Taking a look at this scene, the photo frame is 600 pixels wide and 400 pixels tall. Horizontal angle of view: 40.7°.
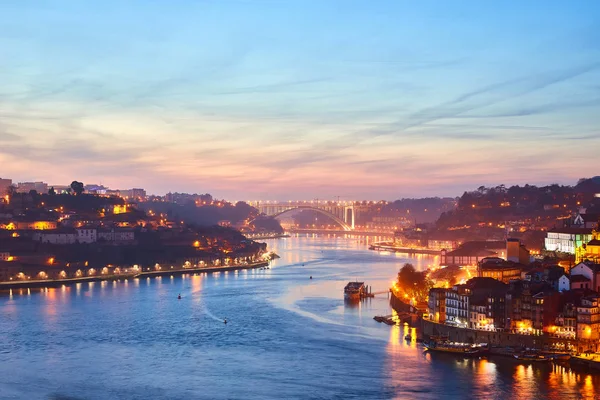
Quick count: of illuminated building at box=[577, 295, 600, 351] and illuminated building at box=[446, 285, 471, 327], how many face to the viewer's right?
0

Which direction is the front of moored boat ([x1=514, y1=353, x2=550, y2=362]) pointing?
to the viewer's left

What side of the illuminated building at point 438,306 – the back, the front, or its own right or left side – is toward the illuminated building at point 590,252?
back

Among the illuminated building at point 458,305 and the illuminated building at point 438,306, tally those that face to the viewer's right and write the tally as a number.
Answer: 0

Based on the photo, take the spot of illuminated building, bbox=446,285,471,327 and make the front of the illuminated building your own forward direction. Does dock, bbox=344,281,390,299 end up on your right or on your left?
on your right

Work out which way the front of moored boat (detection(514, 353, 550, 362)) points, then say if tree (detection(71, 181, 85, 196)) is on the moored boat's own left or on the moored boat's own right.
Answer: on the moored boat's own right

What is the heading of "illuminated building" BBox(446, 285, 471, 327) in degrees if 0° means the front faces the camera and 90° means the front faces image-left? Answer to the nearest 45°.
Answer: approximately 45°

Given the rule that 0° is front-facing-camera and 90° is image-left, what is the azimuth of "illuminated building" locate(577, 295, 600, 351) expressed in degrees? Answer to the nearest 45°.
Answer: approximately 45°

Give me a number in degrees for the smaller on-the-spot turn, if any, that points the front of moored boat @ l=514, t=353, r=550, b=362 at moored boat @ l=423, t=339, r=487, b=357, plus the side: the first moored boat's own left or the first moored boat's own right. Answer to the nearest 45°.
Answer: approximately 45° to the first moored boat's own right

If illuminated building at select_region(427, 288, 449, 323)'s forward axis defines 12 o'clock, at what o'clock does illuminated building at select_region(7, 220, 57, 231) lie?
illuminated building at select_region(7, 220, 57, 231) is roughly at 3 o'clock from illuminated building at select_region(427, 288, 449, 323).

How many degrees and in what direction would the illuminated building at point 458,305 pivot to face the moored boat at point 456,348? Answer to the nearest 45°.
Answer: approximately 45° to its left

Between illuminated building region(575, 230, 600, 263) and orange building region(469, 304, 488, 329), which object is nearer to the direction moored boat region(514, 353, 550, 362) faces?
the orange building

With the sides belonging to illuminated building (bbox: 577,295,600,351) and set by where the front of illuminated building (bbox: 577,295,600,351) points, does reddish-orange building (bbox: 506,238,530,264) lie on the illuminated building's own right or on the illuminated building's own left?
on the illuminated building's own right

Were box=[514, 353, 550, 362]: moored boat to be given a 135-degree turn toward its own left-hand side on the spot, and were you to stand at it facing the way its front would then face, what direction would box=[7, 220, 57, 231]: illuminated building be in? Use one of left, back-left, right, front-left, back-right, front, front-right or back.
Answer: back
